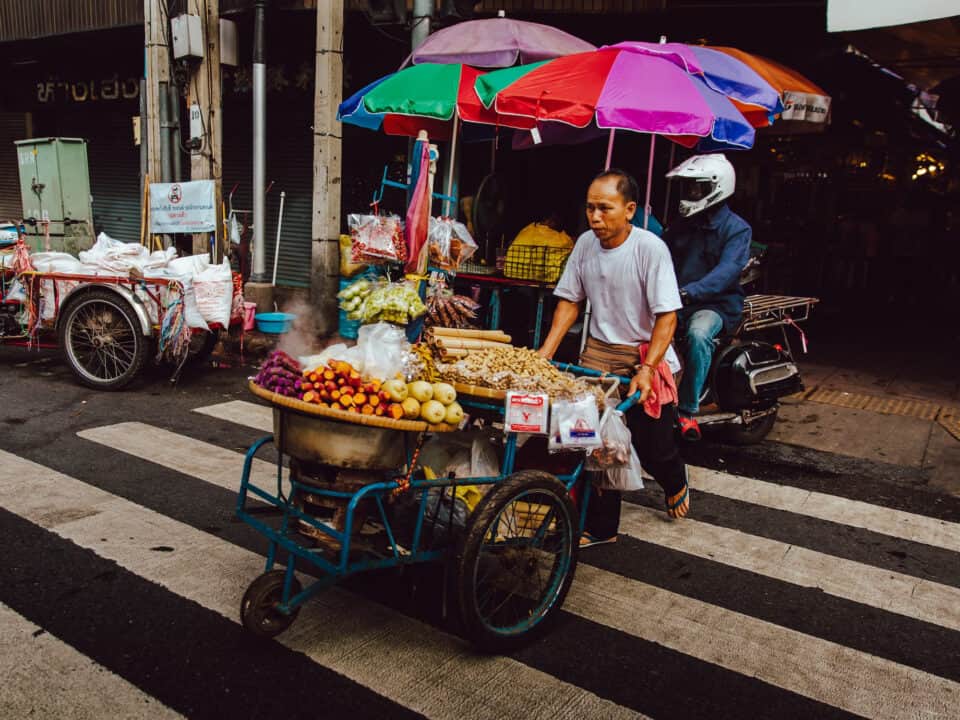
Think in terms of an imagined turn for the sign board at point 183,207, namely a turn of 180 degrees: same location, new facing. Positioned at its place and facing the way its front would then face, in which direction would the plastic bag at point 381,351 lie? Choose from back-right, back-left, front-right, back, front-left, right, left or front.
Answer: back

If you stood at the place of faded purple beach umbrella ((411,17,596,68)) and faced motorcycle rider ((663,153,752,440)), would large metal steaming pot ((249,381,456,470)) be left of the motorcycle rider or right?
right

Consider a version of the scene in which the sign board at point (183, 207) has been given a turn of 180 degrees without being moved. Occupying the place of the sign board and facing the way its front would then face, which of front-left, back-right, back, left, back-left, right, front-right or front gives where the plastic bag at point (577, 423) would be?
back

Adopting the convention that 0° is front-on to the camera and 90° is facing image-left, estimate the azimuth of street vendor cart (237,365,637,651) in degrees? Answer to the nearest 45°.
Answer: approximately 45°

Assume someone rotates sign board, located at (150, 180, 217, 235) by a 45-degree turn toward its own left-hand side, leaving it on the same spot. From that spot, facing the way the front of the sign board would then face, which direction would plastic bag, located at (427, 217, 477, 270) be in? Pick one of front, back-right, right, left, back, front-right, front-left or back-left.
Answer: front

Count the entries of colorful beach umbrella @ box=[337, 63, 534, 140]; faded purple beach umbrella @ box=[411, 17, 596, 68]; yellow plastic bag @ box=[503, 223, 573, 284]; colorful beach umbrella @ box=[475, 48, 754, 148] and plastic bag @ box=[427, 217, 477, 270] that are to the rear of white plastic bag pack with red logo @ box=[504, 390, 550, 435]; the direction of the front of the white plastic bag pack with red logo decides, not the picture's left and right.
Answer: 5

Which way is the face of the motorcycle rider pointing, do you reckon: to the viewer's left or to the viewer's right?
to the viewer's left

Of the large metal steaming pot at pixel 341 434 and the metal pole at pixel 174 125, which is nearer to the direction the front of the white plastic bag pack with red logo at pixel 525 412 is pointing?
the large metal steaming pot

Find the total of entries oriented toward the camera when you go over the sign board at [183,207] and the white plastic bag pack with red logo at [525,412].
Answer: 2

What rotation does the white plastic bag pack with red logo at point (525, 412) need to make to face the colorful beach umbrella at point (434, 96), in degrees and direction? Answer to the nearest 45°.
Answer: approximately 180°

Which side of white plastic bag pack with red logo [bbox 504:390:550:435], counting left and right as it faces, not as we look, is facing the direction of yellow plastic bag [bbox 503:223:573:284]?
back

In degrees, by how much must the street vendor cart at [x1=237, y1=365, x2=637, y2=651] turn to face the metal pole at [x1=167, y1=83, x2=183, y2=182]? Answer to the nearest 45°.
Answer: approximately 90° to its right
